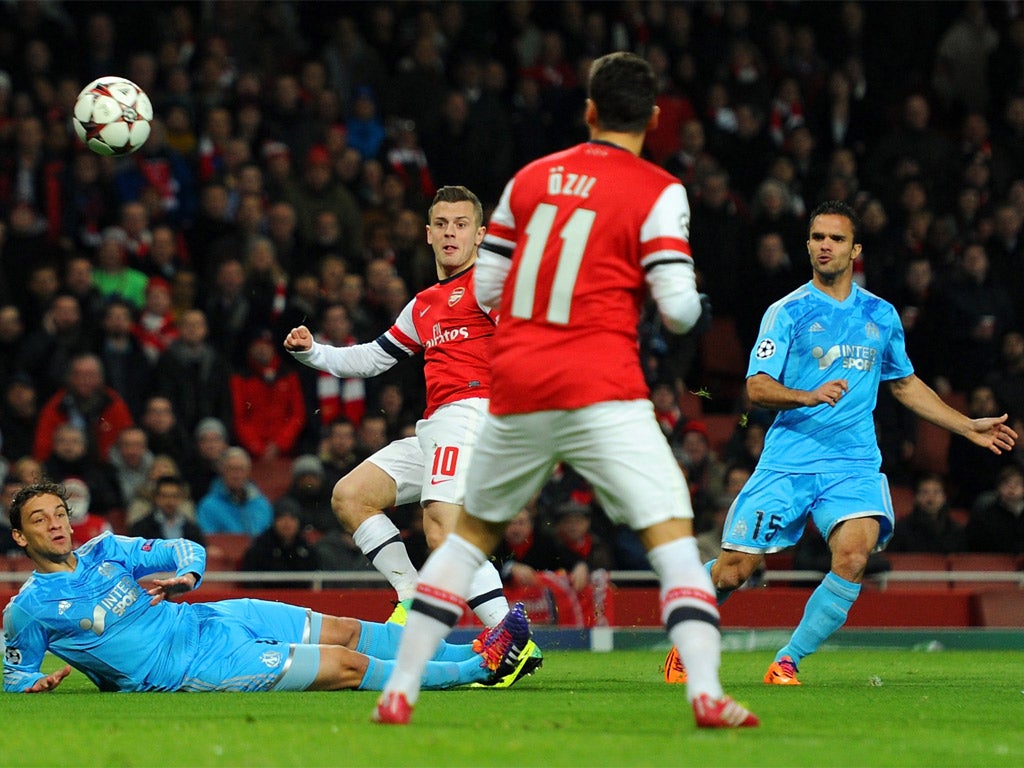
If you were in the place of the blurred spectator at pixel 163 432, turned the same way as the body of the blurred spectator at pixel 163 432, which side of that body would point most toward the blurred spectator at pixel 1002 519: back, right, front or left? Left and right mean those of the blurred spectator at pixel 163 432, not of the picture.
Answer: left

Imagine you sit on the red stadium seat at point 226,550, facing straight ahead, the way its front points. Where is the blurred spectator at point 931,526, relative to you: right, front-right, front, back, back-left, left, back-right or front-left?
left

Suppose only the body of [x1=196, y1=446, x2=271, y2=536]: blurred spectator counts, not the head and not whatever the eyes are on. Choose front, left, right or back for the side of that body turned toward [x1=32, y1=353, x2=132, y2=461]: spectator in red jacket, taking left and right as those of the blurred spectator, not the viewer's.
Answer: right

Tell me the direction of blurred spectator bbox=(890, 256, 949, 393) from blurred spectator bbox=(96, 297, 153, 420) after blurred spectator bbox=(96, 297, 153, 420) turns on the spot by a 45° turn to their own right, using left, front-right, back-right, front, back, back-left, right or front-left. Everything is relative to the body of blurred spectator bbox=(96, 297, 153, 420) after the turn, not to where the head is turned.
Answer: back-left

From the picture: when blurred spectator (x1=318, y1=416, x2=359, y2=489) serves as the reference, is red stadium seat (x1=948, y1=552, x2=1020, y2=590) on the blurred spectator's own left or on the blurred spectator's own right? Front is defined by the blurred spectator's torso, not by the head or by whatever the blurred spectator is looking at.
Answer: on the blurred spectator's own left

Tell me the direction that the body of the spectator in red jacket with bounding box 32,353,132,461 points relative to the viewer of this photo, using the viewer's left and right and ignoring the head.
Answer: facing the viewer

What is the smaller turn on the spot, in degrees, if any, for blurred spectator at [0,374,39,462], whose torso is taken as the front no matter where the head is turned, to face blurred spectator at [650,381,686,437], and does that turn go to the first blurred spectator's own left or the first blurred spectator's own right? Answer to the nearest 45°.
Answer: approximately 90° to the first blurred spectator's own left

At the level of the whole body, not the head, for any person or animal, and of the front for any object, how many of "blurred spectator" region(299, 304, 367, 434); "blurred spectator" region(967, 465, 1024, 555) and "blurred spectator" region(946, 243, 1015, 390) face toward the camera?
3

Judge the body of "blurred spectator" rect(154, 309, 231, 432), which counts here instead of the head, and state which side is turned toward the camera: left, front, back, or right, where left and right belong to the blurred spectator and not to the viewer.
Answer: front

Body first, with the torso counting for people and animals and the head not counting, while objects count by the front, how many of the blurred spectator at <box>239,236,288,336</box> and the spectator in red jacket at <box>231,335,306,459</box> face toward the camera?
2

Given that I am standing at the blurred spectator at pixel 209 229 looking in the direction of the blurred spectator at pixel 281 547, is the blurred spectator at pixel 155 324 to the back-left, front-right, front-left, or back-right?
front-right

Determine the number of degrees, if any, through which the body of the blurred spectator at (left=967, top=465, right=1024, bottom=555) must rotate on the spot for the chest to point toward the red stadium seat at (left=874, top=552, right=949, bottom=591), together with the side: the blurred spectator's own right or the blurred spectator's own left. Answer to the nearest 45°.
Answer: approximately 45° to the blurred spectator's own right

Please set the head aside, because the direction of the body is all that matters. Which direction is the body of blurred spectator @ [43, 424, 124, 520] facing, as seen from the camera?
toward the camera

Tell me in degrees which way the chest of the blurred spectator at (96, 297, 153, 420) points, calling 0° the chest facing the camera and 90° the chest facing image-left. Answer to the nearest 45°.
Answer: approximately 0°
